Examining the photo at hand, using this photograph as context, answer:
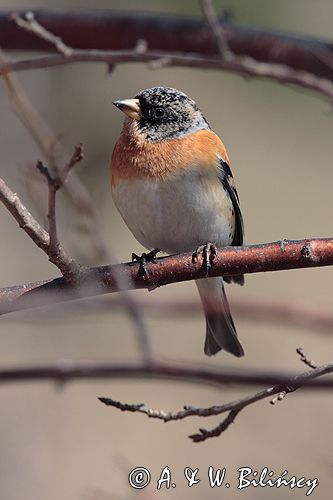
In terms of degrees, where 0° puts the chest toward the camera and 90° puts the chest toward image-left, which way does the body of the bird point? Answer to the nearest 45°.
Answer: approximately 45°

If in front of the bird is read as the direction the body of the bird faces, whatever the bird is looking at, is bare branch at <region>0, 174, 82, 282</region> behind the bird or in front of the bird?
in front

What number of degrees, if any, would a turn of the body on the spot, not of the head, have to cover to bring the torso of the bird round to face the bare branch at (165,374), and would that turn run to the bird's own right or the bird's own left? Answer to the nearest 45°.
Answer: approximately 45° to the bird's own left
